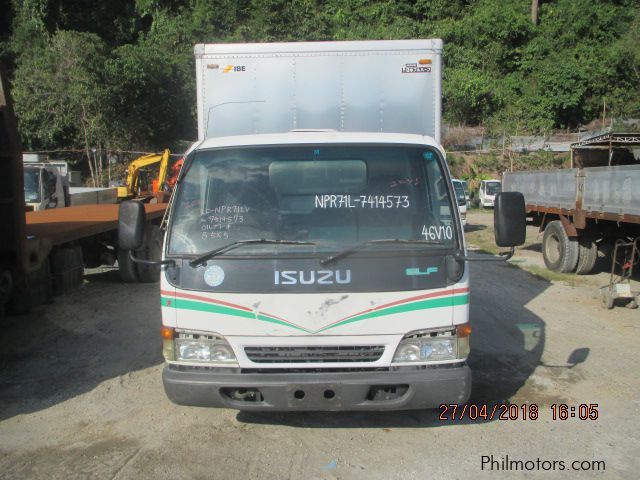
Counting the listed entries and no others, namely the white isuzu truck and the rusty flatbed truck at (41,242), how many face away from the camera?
0

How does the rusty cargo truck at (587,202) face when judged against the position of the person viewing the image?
facing the viewer and to the right of the viewer

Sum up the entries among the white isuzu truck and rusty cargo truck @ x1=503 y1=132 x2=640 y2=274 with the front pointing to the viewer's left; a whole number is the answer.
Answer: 0

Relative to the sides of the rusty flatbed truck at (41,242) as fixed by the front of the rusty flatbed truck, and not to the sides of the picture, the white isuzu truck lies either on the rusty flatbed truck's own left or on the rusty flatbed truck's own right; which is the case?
on the rusty flatbed truck's own left

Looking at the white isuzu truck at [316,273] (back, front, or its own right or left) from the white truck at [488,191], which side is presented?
back

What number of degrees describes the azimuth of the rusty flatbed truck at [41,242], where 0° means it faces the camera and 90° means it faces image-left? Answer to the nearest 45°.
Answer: approximately 45°

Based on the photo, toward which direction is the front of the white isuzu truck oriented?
toward the camera
